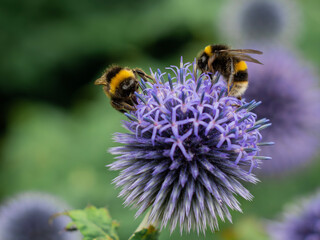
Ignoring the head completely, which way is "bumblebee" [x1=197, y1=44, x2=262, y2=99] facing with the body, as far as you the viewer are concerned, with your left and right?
facing to the left of the viewer

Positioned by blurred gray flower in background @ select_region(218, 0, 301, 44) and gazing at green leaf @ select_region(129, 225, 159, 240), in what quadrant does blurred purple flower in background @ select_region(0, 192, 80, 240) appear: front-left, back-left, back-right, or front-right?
front-right
